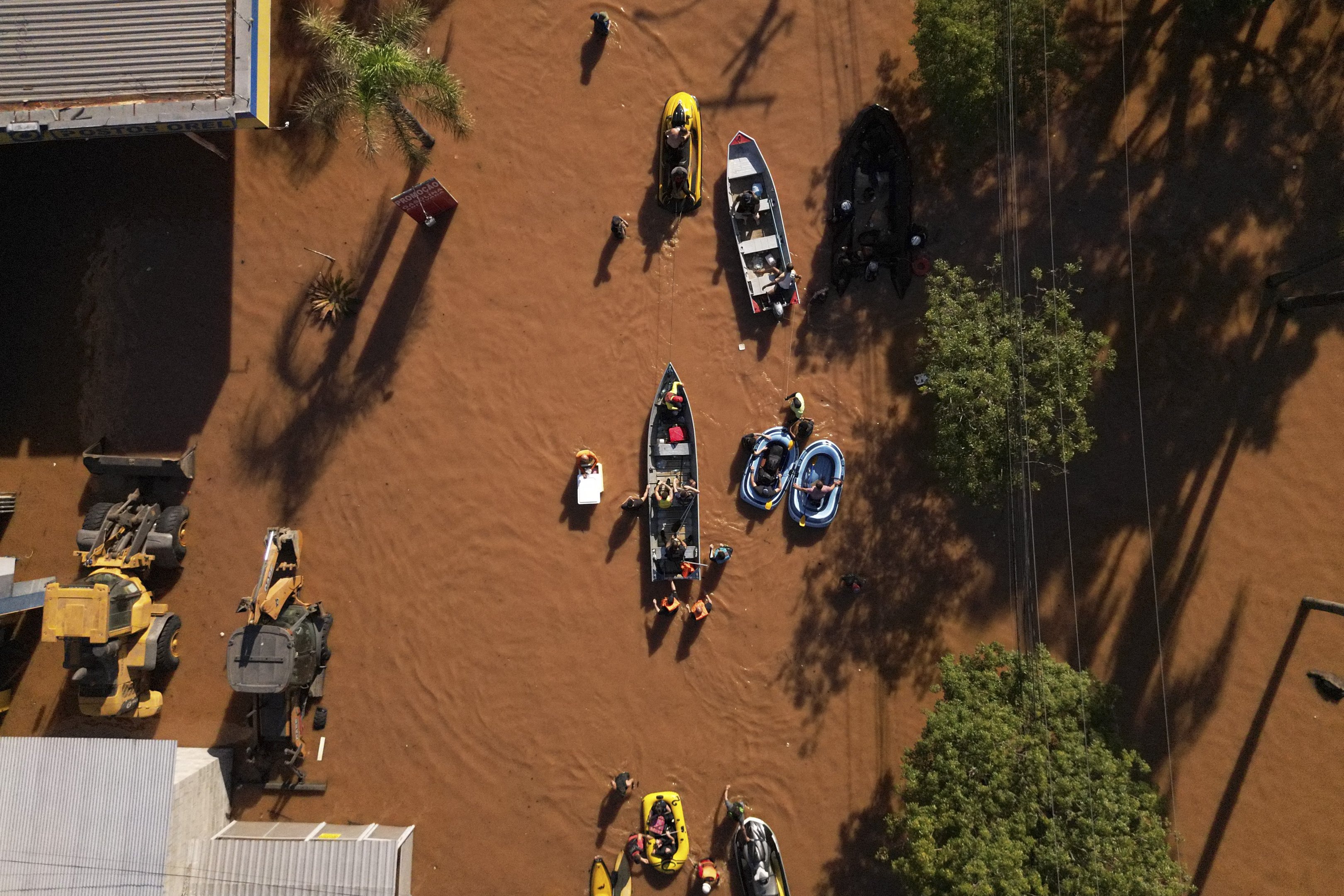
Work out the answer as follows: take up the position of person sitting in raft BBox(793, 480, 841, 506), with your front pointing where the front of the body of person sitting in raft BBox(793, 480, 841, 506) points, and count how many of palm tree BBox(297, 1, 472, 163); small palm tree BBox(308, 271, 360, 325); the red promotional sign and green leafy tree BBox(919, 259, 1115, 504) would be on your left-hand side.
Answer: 3

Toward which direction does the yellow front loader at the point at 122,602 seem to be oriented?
away from the camera

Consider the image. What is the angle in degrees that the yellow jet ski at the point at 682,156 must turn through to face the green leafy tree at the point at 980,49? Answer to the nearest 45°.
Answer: approximately 90° to its right

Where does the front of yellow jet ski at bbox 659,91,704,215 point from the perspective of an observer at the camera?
facing away from the viewer

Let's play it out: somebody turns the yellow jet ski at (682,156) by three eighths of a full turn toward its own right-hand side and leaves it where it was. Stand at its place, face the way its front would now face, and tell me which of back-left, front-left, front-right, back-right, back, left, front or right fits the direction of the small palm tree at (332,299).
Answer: back-right

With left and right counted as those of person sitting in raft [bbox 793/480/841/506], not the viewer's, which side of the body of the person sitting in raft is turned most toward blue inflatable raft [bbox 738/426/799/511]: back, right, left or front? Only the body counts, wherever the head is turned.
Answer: left

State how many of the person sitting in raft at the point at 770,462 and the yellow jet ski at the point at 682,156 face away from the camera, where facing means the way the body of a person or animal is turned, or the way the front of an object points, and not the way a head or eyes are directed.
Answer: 2

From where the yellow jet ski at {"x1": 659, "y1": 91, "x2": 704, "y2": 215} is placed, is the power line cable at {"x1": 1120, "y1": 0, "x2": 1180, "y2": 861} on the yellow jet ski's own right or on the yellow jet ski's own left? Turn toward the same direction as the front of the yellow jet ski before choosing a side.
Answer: on the yellow jet ski's own right

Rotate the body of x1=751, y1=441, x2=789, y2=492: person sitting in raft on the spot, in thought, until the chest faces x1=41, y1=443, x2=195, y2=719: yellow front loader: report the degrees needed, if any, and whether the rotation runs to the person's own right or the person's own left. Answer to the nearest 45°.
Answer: approximately 90° to the person's own left
